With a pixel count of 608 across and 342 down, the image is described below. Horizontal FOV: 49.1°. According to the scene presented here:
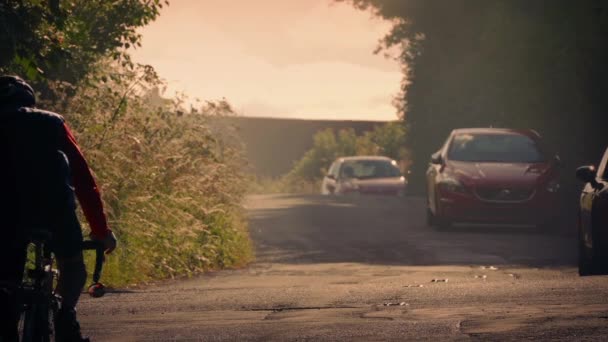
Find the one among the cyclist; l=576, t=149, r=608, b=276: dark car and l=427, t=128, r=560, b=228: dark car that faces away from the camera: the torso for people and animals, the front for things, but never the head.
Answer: the cyclist

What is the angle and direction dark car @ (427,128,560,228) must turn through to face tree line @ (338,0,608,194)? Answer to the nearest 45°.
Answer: approximately 180°

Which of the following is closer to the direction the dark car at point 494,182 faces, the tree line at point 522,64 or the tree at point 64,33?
the tree

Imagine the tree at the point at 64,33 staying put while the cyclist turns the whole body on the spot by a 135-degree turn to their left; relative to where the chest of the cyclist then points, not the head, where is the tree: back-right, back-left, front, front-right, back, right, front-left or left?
back-right

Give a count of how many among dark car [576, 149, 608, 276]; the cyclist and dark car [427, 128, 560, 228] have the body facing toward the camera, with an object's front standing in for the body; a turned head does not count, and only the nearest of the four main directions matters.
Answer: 2

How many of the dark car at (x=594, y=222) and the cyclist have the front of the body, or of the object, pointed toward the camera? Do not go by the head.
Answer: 1

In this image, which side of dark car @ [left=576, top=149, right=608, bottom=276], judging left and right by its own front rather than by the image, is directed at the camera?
front

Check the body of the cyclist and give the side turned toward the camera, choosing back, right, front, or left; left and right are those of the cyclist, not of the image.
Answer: back

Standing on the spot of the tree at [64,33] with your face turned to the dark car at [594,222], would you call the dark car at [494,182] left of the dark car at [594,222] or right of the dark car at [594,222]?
left

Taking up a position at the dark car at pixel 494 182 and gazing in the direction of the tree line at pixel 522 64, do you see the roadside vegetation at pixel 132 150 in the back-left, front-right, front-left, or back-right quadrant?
back-left

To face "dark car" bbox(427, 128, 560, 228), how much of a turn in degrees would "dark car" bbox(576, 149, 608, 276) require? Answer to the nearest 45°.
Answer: approximately 180°

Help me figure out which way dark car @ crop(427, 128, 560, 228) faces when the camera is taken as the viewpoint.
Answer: facing the viewer

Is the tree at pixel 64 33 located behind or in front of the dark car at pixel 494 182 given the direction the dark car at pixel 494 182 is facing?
in front

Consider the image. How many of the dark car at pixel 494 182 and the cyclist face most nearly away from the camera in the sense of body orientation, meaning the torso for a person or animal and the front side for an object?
1
